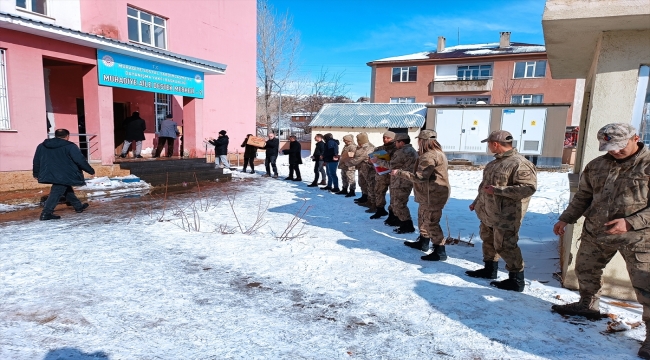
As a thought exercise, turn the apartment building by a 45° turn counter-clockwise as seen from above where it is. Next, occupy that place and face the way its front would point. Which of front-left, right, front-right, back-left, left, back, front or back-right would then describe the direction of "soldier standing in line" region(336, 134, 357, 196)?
front-right

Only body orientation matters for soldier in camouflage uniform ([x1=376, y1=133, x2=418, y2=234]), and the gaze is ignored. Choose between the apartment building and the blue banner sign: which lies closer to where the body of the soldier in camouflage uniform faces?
the blue banner sign

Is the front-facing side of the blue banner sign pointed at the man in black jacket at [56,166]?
no

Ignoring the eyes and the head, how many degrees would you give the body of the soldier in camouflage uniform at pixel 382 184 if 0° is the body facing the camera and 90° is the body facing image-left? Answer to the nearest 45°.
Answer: approximately 90°

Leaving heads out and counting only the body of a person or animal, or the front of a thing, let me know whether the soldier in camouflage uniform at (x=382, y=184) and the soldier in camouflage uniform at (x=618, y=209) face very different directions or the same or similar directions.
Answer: same or similar directions

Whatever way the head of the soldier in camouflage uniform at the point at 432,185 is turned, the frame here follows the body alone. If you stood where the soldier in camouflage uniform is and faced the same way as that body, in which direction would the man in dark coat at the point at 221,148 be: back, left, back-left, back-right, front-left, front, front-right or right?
front-right

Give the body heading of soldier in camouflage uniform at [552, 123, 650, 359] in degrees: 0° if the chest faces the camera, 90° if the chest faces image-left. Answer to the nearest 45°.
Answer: approximately 45°

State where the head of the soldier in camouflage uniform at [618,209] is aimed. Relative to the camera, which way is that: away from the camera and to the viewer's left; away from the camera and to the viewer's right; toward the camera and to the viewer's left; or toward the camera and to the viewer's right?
toward the camera and to the viewer's left

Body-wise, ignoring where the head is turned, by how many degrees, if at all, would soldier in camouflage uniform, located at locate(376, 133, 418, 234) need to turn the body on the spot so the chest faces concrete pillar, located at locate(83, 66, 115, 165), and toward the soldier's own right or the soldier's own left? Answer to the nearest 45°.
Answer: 0° — they already face it

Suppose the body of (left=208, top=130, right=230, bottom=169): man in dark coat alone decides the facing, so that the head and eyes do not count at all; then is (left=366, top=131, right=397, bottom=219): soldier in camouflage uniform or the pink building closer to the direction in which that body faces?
the pink building

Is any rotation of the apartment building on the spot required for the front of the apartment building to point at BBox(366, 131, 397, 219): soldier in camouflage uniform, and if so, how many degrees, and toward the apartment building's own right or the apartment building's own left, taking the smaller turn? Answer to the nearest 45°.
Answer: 0° — it already faces them

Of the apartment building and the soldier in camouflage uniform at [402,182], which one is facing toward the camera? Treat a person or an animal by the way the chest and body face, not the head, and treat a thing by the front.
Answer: the apartment building
